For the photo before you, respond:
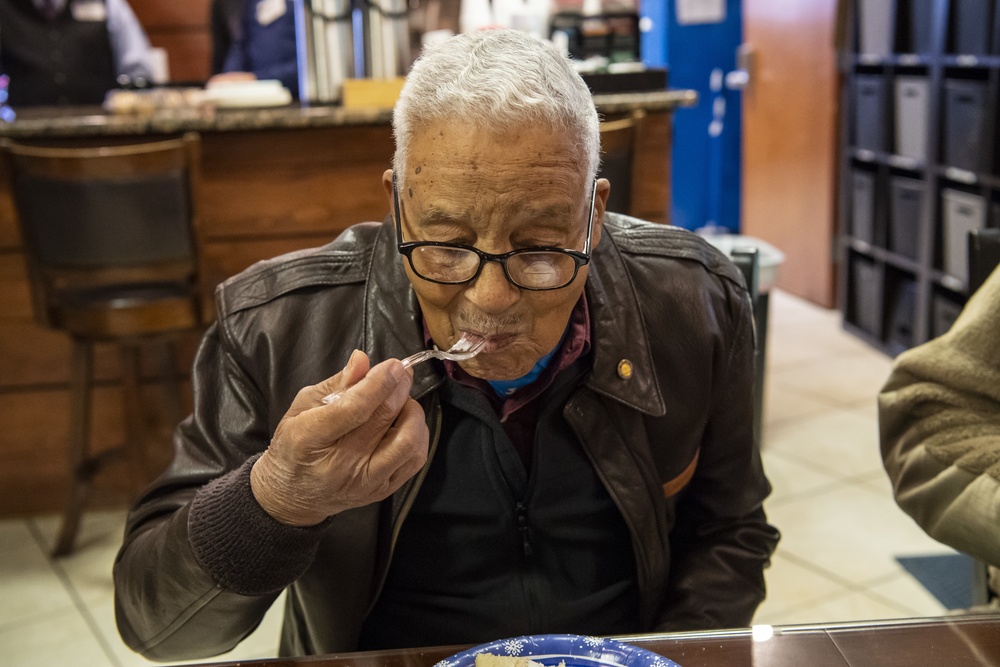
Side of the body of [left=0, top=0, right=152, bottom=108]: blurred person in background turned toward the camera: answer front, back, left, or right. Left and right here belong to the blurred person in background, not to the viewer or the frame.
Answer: front

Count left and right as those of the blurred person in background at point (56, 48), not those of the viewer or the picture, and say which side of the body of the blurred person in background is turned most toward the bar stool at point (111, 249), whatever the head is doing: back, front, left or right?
front

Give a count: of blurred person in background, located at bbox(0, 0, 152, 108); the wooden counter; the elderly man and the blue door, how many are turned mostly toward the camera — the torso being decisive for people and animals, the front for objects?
4

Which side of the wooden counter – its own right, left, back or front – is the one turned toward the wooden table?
front

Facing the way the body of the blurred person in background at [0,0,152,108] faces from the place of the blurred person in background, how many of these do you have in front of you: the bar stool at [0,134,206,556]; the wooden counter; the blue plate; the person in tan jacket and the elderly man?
5

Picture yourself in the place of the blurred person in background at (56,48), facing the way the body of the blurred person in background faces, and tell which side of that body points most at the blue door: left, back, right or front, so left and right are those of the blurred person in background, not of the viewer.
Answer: left

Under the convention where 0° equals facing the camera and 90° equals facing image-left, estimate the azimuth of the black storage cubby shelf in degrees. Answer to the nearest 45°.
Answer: approximately 45°

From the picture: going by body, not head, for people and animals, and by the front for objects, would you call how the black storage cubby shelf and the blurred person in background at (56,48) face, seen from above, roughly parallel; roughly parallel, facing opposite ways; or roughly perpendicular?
roughly perpendicular

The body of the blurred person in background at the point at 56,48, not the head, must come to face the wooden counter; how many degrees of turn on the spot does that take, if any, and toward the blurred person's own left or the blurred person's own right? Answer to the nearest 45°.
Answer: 0° — they already face it

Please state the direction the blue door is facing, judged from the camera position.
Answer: facing the viewer

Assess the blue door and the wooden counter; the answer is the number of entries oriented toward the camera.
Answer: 2

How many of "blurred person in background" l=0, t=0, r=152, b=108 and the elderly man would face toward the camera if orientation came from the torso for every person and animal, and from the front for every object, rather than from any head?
2

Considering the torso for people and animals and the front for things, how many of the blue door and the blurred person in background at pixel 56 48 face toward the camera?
2

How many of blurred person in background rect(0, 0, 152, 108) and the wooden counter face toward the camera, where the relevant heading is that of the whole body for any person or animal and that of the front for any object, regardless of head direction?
2
